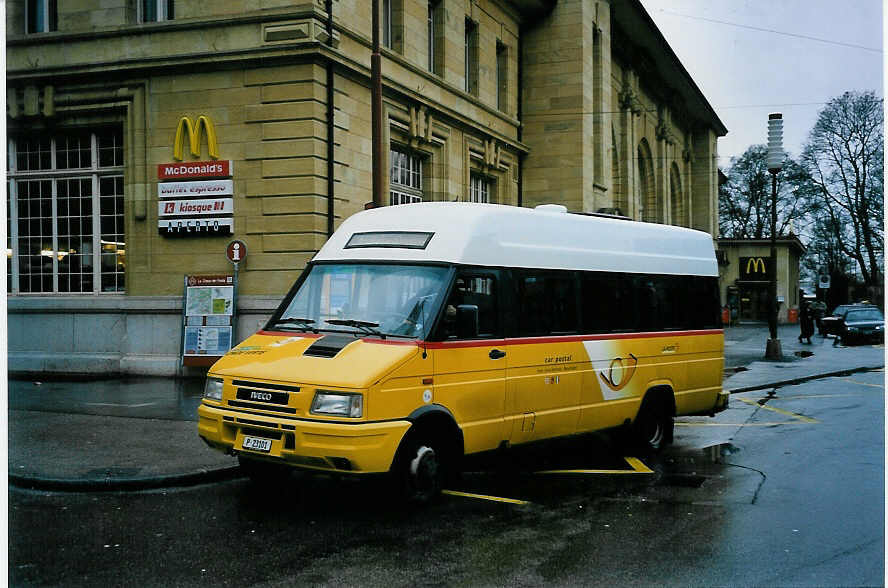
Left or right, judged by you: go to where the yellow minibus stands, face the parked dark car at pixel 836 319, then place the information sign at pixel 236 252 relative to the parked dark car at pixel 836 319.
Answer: left

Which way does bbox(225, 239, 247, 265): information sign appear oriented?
toward the camera

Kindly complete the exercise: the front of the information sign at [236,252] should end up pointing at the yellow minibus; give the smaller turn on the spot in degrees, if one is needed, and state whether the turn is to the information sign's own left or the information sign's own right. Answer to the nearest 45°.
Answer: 0° — it already faces it

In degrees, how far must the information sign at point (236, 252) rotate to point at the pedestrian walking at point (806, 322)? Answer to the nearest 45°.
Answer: approximately 135° to its left

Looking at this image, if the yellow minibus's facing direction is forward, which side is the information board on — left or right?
on its right

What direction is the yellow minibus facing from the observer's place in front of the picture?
facing the viewer and to the left of the viewer

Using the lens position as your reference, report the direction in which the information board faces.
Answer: facing the viewer

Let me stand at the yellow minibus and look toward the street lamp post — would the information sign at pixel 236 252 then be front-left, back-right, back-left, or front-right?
front-left

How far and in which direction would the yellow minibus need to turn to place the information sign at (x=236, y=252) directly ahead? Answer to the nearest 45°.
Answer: approximately 90° to its right
